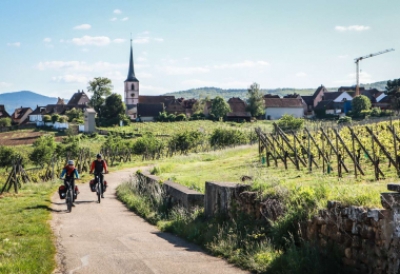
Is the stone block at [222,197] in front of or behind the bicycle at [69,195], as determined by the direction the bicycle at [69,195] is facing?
in front

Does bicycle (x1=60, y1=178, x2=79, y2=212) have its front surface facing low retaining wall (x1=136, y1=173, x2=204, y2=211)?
no

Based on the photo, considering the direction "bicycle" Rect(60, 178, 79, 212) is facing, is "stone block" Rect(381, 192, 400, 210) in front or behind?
in front

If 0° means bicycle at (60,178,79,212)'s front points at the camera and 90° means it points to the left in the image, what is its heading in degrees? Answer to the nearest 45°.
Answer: approximately 0°

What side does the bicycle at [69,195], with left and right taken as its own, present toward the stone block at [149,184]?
left

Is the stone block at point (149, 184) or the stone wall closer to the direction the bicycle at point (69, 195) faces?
the stone wall

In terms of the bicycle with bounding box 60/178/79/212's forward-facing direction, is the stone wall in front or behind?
in front
